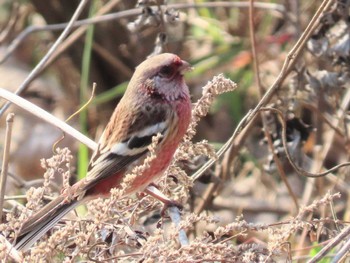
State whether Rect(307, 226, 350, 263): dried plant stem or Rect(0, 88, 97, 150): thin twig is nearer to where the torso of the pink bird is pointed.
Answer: the dried plant stem

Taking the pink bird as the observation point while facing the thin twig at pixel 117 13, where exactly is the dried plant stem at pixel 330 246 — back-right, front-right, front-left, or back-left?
back-right

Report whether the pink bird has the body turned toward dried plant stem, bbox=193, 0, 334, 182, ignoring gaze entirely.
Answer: yes

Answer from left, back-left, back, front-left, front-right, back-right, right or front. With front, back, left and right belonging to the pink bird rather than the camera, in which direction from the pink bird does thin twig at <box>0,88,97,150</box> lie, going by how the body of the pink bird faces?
back-right

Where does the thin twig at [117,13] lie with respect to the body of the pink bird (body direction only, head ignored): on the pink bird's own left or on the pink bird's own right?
on the pink bird's own left

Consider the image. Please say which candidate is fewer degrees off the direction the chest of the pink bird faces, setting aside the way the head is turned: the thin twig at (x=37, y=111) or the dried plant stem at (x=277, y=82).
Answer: the dried plant stem

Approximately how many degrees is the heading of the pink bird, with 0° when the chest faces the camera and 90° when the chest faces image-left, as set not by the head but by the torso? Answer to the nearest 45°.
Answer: approximately 270°
